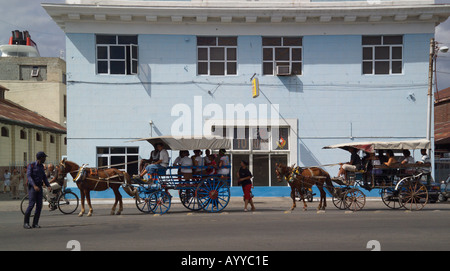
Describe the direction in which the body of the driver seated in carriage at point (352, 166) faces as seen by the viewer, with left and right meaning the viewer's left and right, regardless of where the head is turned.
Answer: facing to the left of the viewer

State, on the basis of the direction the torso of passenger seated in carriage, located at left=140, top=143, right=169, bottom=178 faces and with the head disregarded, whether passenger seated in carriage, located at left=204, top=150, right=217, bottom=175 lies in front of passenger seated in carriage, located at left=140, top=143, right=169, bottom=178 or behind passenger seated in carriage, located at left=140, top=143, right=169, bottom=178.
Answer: behind

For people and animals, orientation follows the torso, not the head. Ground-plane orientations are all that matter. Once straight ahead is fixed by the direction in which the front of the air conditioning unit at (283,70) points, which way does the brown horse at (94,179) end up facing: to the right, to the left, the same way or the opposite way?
to the right

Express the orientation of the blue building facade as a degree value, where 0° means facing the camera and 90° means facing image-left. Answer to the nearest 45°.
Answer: approximately 0°

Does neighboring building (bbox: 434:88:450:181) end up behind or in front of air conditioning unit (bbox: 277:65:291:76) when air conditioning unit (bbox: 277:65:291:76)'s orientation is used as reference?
behind

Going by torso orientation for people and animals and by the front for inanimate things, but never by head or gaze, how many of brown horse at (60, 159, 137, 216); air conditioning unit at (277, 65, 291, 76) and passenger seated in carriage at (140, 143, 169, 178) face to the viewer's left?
2

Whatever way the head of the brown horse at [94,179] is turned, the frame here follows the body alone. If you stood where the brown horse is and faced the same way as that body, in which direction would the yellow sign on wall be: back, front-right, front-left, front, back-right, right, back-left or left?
back-right

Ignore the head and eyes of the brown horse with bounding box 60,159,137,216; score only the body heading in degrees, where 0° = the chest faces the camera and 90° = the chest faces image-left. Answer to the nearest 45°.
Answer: approximately 90°

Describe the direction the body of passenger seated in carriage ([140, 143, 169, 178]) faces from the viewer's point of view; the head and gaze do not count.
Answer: to the viewer's left

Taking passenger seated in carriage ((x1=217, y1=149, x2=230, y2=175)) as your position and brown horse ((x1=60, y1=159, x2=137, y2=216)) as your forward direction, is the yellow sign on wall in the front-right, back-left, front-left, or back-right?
back-right

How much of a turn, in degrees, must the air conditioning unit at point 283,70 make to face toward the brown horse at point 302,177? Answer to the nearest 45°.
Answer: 0° — it already faces it
